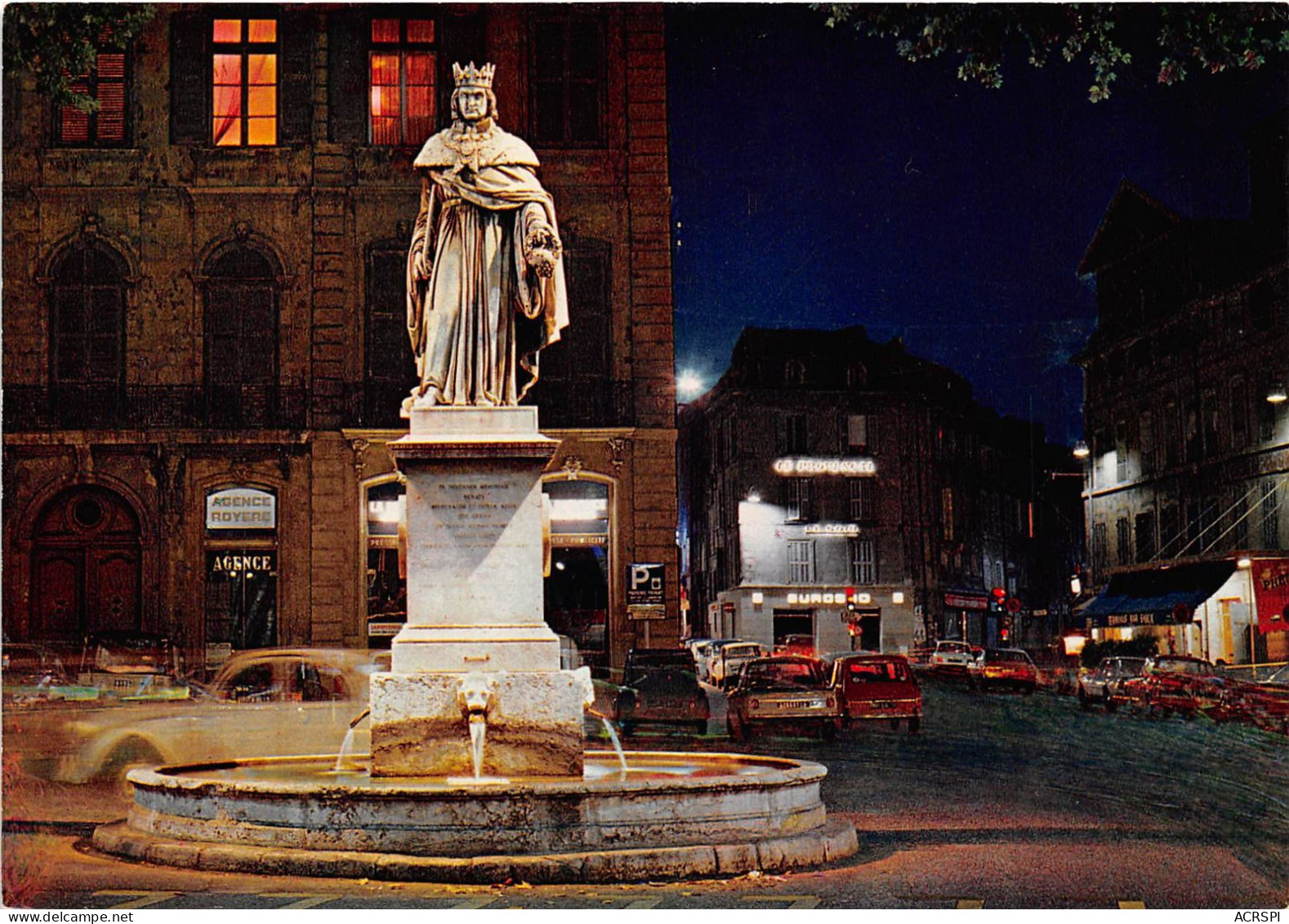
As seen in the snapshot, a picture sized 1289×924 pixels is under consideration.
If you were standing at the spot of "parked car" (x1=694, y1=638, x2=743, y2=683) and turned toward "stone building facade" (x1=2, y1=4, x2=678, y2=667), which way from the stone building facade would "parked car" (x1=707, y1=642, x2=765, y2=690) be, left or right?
left

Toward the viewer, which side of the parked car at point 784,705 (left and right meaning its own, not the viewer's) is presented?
back

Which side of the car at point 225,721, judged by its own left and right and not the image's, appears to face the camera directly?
left

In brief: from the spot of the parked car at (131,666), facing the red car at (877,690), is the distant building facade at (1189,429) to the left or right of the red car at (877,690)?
left

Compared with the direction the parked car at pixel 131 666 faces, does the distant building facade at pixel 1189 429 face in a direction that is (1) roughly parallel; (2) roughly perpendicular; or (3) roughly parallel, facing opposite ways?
roughly perpendicular

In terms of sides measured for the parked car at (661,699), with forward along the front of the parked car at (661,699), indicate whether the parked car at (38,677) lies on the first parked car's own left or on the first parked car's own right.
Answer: on the first parked car's own left

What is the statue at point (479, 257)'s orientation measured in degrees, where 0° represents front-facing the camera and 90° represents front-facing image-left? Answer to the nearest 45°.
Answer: approximately 0°

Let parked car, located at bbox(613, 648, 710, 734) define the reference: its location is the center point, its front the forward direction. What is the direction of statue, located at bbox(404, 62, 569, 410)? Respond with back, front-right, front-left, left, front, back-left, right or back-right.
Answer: back

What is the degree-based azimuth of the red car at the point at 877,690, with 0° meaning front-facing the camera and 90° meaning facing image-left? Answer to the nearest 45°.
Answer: approximately 180°
